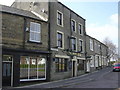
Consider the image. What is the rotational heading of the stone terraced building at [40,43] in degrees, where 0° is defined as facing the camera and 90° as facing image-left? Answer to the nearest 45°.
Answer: approximately 315°
